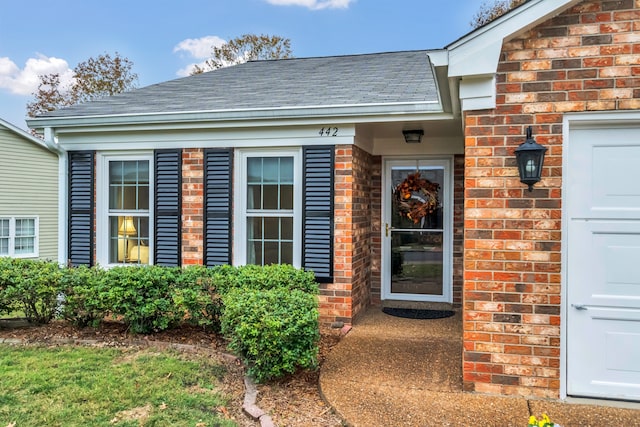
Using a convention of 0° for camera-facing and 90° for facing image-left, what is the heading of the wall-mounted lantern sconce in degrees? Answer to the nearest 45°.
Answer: approximately 0°

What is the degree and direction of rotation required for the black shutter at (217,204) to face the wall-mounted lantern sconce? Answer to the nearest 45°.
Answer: approximately 45° to its left

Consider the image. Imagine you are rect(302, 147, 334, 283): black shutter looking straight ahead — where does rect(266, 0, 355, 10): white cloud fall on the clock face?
The white cloud is roughly at 6 o'clock from the black shutter.

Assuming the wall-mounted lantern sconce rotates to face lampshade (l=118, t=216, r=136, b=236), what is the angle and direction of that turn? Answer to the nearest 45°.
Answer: approximately 90° to its right

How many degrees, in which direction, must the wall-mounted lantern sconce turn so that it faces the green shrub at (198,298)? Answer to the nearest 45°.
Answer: approximately 90° to its right

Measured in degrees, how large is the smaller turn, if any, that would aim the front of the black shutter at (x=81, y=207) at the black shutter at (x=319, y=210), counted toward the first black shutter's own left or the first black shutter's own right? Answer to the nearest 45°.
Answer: approximately 45° to the first black shutter's own left

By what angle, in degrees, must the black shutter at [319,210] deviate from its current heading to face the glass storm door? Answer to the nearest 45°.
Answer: approximately 135° to its left

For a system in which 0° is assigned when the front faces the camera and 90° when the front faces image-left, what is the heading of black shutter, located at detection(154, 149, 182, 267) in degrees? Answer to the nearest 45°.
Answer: approximately 0°

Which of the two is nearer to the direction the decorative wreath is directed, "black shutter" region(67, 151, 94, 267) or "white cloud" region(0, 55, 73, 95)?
the black shutter
